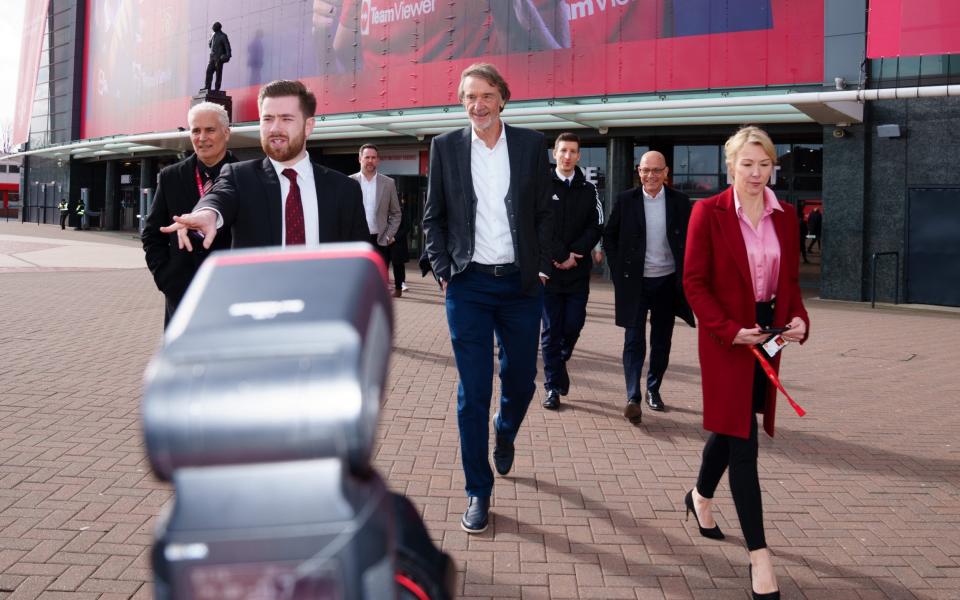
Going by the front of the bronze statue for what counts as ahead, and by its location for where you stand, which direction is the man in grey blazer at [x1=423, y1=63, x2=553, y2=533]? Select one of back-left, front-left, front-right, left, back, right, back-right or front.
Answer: front-left

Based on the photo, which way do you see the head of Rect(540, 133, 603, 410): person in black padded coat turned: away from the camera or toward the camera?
toward the camera

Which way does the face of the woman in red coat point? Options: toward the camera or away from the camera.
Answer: toward the camera

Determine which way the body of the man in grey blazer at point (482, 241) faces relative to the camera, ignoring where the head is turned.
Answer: toward the camera

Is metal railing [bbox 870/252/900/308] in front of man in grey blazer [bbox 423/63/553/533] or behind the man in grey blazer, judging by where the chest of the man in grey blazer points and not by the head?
behind

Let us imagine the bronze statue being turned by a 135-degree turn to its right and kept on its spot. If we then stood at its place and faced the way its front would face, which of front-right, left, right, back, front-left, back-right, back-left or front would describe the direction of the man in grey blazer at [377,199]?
back

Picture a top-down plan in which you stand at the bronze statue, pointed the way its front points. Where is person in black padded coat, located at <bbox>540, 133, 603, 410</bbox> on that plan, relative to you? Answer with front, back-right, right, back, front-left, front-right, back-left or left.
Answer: front-left

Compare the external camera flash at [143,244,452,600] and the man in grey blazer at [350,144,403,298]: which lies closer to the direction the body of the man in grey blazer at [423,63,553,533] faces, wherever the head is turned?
the external camera flash

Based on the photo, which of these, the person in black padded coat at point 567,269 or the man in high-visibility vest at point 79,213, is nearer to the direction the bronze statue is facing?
the person in black padded coat

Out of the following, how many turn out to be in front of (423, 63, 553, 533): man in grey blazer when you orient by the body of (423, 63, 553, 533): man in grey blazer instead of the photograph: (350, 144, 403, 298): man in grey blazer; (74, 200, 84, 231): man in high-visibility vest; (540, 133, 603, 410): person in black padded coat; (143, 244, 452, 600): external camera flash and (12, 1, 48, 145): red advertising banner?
1

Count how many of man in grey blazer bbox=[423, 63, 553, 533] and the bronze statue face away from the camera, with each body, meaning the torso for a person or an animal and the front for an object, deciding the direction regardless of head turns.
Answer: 0

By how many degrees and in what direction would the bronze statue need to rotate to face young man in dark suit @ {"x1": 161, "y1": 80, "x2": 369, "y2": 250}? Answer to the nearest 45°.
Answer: approximately 45° to its left
